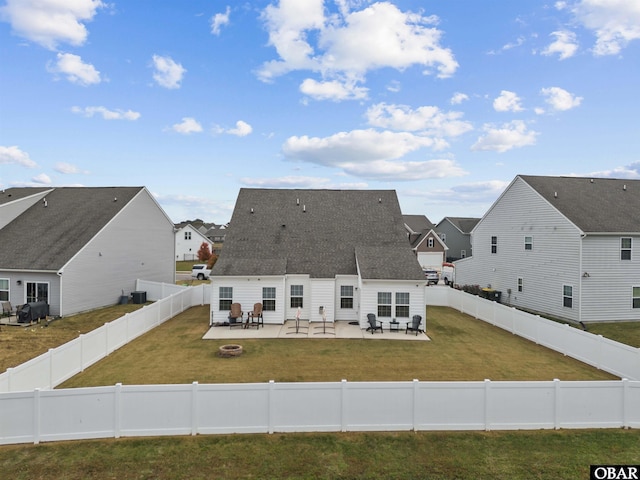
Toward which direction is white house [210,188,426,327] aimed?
away from the camera

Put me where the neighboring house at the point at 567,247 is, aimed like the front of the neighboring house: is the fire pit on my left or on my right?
on my left

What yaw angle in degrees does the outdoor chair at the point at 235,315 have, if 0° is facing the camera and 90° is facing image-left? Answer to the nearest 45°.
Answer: approximately 0°

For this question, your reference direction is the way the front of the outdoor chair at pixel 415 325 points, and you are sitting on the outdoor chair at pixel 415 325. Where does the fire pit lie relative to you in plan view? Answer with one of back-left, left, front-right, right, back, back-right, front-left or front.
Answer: front

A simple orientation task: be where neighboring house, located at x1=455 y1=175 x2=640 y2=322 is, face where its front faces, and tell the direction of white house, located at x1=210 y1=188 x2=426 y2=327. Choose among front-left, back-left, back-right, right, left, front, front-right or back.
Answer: left

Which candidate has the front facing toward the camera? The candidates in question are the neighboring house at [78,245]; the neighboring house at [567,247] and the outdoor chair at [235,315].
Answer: the outdoor chair

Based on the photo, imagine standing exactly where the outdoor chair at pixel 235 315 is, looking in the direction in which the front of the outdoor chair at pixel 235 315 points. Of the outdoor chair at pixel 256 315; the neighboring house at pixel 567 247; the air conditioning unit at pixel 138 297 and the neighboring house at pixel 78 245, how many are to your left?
2

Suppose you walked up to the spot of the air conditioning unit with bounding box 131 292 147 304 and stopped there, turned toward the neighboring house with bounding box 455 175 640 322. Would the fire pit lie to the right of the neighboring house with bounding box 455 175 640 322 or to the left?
right

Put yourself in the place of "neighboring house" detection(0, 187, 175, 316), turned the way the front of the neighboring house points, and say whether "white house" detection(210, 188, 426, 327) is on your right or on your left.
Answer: on your right

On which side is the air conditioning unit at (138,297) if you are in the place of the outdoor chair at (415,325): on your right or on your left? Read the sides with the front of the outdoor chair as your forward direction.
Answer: on your right

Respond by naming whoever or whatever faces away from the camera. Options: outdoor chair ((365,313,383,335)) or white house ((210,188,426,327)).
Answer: the white house

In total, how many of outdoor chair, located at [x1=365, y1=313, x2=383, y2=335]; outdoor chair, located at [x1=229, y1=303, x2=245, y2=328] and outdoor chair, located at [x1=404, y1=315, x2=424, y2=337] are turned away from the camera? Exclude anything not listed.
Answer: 0

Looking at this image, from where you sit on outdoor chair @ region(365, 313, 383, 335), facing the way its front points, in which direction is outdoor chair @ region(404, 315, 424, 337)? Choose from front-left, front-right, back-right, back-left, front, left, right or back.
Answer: front-left

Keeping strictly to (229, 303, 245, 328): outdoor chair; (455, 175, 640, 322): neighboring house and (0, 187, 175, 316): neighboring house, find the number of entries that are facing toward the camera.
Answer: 1

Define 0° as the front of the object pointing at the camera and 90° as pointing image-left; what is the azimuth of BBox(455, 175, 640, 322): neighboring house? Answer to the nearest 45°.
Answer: approximately 135°
